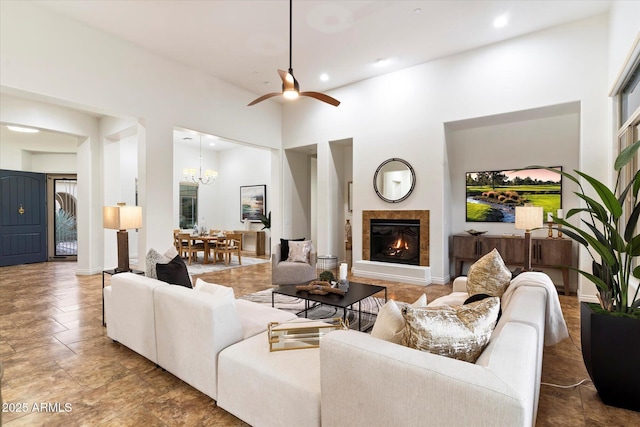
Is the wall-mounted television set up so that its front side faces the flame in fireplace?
no

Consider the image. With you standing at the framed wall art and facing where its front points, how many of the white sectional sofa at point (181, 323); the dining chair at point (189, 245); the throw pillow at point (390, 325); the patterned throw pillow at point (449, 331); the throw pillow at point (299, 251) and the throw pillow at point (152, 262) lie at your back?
0

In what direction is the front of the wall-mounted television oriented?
toward the camera

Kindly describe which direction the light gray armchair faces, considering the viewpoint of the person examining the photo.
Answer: facing the viewer

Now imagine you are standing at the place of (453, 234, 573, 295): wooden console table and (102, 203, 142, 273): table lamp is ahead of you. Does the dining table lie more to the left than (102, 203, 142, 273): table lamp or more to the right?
right

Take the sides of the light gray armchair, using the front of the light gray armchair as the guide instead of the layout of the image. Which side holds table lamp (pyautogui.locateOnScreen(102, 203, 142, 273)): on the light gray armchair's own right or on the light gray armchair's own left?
on the light gray armchair's own right

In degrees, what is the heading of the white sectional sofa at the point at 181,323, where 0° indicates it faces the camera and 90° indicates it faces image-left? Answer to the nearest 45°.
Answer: approximately 225°

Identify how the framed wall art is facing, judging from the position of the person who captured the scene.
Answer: facing the viewer and to the left of the viewer

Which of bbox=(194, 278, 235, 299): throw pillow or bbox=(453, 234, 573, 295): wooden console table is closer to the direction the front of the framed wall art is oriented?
the throw pillow

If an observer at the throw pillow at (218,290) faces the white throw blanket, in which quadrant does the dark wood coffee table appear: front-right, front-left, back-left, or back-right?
front-left

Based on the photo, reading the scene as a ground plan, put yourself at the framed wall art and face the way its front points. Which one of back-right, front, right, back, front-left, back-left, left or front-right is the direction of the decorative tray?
front-left

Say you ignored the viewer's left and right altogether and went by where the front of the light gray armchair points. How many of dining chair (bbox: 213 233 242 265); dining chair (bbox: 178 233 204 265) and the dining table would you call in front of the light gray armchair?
0

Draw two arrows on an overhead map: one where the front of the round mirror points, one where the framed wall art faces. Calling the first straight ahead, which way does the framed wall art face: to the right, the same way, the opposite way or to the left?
the same way

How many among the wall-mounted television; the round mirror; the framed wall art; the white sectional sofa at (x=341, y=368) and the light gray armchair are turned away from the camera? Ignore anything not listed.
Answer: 1

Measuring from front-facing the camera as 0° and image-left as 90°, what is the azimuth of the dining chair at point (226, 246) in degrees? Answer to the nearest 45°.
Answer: approximately 135°

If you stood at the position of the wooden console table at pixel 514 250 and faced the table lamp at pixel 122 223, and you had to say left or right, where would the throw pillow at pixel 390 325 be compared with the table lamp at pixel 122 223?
left

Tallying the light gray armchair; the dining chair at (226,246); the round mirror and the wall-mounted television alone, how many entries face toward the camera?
3

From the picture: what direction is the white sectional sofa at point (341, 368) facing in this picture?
away from the camera

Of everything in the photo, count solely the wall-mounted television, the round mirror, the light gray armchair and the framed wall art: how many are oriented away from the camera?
0

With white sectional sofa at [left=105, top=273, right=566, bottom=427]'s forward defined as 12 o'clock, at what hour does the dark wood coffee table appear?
The dark wood coffee table is roughly at 12 o'clock from the white sectional sofa.
